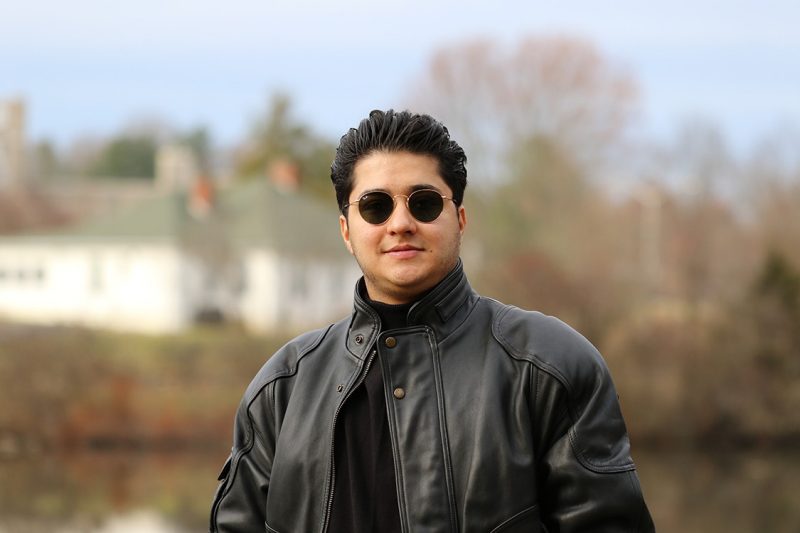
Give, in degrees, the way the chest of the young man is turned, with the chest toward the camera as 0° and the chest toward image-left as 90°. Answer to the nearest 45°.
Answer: approximately 0°

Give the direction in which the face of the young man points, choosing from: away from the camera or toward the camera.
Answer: toward the camera
